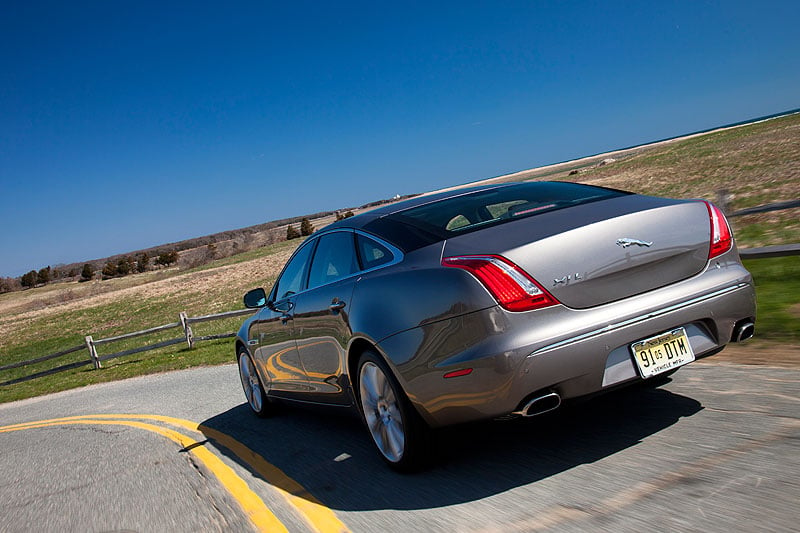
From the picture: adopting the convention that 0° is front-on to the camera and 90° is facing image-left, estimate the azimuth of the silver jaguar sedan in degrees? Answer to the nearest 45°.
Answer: approximately 135°
